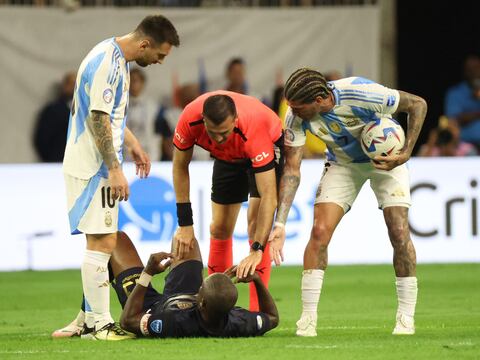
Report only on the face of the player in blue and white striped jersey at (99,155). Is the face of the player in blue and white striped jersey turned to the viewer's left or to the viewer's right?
to the viewer's right

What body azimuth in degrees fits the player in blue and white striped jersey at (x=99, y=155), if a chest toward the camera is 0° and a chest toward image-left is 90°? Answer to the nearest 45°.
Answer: approximately 270°

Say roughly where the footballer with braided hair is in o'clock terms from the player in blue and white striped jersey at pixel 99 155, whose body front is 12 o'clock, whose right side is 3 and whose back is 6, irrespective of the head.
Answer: The footballer with braided hair is roughly at 12 o'clock from the player in blue and white striped jersey.
